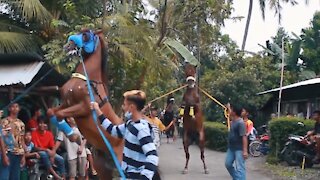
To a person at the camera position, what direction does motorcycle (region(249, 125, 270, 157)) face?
facing the viewer and to the left of the viewer

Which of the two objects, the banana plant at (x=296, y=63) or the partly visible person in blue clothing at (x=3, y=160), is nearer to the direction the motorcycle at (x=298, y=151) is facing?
the partly visible person in blue clothing

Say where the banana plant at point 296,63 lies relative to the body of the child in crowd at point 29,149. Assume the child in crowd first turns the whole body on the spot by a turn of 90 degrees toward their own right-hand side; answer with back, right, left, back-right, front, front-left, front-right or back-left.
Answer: back

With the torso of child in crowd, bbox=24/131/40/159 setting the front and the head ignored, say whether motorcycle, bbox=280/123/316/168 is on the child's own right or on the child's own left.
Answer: on the child's own left

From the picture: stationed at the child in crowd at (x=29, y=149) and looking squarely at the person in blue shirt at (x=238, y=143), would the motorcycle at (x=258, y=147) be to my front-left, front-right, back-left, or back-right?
front-left

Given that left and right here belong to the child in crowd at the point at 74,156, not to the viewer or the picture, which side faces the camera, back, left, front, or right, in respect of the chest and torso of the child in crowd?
front

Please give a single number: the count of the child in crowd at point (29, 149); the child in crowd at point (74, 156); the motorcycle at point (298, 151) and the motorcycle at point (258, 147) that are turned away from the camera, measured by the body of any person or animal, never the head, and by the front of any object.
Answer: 0

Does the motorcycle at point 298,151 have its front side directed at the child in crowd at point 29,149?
yes

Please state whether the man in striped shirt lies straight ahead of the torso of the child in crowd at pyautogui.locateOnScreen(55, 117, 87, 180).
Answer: yes

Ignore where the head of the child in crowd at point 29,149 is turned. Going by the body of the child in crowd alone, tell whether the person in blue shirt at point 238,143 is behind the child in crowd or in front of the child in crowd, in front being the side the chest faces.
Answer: in front

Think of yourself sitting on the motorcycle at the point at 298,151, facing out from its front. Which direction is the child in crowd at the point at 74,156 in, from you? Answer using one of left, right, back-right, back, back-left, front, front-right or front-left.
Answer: front

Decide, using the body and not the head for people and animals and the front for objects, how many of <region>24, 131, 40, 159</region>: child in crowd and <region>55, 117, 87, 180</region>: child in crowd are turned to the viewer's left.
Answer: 0

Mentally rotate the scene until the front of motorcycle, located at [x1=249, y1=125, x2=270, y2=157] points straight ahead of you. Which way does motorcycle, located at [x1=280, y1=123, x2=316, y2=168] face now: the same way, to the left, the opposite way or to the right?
the same way

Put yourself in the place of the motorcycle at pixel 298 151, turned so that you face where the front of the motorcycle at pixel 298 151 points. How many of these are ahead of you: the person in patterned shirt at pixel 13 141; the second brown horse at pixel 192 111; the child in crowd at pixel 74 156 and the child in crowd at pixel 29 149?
4

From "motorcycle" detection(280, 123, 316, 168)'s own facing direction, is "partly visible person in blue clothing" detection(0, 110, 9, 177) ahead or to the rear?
ahead
